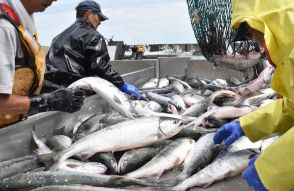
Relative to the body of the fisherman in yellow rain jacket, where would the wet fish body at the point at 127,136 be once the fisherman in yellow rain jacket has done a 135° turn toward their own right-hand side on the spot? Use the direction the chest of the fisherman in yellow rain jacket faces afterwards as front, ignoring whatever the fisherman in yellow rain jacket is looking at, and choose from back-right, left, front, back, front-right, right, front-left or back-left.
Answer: left

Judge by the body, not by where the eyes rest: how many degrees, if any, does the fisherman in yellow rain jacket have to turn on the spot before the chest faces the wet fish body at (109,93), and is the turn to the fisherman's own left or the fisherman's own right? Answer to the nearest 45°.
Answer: approximately 45° to the fisherman's own right

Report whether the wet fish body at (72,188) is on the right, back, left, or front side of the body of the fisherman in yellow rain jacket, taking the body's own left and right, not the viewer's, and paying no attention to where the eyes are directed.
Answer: front

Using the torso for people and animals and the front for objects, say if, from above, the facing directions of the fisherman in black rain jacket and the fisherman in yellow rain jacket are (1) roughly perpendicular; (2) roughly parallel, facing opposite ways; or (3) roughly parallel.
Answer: roughly parallel, facing opposite ways

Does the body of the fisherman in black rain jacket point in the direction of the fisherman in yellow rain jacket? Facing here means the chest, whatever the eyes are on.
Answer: no

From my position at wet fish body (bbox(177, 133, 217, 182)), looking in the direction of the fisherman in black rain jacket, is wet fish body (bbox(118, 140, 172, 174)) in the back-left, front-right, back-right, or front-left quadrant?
front-left

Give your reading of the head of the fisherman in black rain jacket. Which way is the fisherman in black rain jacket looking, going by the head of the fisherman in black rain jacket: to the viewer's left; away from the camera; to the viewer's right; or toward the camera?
to the viewer's right

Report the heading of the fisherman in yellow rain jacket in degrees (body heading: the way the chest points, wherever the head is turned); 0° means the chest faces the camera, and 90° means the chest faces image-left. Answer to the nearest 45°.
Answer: approximately 90°

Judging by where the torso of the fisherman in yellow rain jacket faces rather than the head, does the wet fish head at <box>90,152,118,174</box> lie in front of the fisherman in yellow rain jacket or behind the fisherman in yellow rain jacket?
in front

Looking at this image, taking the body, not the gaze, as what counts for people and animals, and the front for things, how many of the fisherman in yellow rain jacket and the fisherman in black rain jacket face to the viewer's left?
1

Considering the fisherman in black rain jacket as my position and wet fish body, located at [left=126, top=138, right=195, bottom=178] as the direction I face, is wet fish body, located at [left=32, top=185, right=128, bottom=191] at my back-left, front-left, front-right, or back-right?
front-right

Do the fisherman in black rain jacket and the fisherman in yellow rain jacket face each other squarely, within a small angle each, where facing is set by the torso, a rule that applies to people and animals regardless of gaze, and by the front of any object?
no

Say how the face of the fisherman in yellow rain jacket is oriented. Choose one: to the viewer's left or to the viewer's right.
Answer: to the viewer's left
